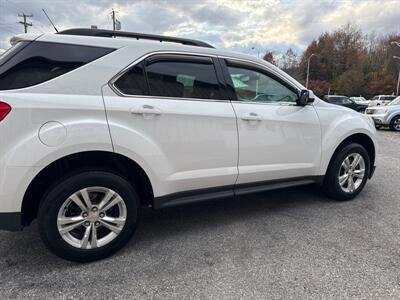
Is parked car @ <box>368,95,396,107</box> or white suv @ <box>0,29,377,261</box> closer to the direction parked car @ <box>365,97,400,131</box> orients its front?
the white suv

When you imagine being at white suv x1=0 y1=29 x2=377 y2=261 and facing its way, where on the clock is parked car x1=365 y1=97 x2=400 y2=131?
The parked car is roughly at 12 o'clock from the white suv.

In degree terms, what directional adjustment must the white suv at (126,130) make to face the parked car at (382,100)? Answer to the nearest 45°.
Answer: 0° — it already faces it

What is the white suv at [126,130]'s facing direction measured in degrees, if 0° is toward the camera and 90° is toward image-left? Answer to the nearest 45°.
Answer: approximately 225°

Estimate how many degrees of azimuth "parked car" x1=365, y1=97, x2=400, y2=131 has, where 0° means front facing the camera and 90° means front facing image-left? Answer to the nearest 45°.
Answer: approximately 45°
